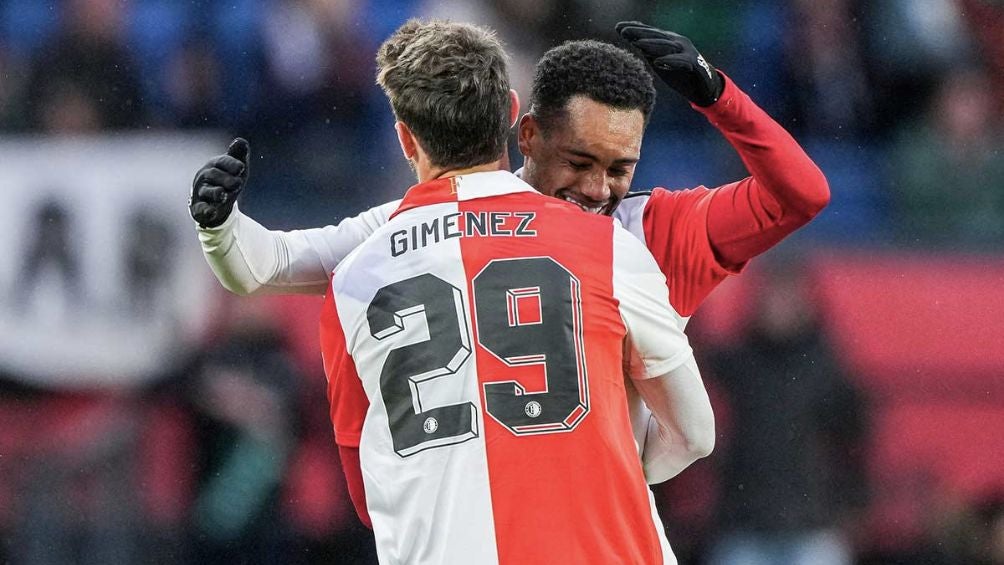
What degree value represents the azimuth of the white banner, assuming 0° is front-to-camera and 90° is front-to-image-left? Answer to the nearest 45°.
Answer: approximately 0°

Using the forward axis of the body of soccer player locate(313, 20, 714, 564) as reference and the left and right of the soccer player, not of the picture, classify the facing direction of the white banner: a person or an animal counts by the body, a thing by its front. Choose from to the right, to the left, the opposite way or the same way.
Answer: the opposite way

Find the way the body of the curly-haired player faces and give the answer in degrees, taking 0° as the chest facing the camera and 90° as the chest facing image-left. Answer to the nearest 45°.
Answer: approximately 0°

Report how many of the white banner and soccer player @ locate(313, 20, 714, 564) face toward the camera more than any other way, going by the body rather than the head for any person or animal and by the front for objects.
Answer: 1

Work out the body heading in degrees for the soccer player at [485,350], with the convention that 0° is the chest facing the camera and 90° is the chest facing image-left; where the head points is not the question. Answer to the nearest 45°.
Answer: approximately 180°

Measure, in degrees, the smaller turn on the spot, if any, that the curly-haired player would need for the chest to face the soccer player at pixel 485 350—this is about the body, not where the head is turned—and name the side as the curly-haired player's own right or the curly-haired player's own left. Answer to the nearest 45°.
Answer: approximately 45° to the curly-haired player's own right

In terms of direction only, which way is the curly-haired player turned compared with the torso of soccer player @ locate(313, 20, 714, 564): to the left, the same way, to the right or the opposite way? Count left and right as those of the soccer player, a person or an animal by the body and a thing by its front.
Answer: the opposite way

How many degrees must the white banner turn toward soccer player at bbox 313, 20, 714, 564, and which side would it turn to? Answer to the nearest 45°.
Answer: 0° — it already faces them

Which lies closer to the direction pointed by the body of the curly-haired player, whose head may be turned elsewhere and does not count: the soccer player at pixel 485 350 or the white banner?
the soccer player
